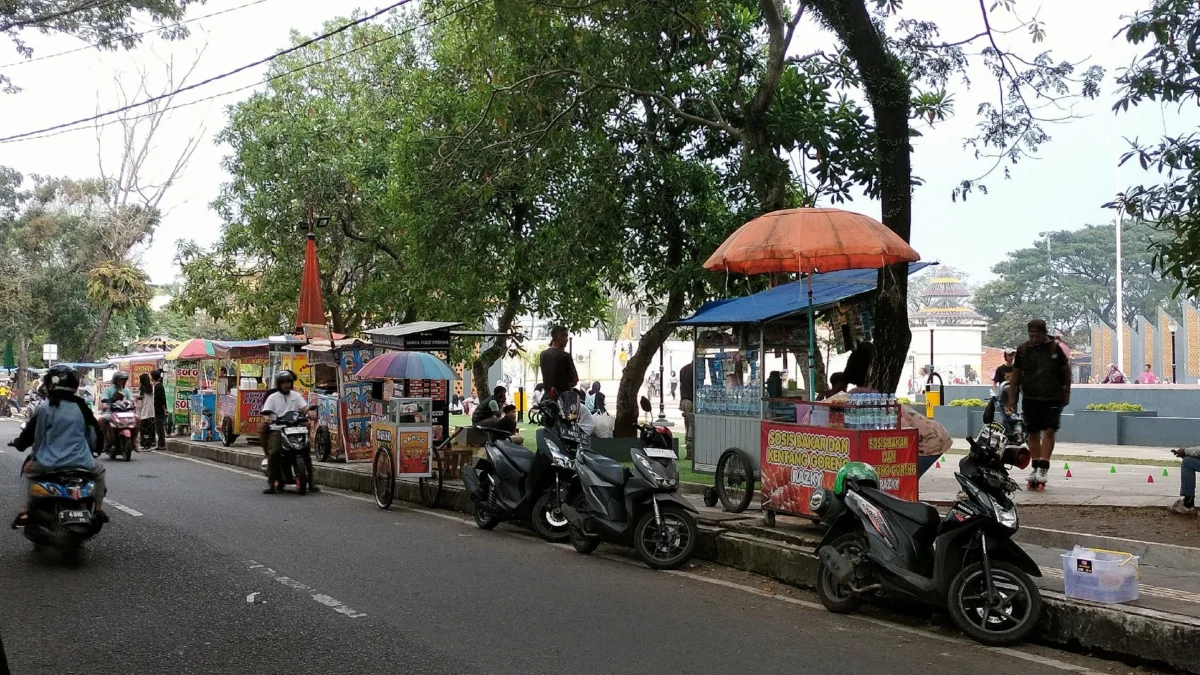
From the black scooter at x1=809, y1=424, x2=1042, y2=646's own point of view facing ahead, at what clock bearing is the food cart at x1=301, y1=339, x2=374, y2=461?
The food cart is roughly at 6 o'clock from the black scooter.

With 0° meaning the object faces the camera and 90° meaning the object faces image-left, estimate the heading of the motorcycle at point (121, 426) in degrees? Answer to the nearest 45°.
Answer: approximately 0°

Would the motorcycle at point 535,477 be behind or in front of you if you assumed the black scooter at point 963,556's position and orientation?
behind

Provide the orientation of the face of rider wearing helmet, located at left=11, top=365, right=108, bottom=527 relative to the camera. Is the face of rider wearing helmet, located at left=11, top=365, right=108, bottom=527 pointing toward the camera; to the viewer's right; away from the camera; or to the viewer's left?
away from the camera

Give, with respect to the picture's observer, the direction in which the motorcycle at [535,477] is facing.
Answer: facing the viewer and to the right of the viewer

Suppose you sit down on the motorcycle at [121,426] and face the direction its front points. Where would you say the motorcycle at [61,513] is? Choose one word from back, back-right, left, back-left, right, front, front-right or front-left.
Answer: front

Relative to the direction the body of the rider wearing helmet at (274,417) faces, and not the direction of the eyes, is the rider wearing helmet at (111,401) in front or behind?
behind

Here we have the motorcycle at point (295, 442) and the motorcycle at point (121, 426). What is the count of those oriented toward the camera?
2

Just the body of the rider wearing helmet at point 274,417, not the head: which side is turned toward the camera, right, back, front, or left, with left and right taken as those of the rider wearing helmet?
front

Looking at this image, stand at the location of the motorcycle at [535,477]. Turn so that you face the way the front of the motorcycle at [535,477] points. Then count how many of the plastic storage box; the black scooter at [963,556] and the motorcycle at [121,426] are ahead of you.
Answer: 2

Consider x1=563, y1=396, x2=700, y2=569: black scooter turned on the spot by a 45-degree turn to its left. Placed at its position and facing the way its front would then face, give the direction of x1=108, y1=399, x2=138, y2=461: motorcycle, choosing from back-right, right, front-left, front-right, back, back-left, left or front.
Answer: back-left

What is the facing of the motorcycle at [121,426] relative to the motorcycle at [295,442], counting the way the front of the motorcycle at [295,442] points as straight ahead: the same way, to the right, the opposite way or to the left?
the same way

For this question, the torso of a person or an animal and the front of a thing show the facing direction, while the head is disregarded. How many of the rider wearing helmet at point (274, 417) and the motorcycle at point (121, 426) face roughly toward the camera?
2

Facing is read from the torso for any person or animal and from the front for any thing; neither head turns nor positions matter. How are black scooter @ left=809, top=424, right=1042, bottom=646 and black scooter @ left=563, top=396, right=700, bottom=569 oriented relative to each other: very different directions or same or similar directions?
same or similar directions
